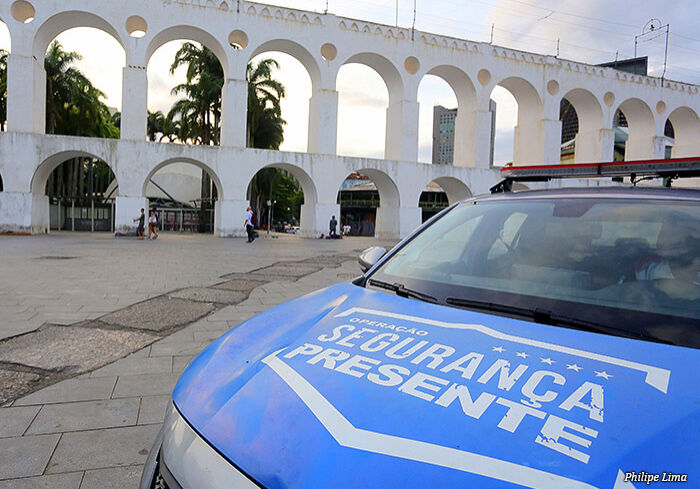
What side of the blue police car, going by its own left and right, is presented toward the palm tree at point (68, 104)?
right

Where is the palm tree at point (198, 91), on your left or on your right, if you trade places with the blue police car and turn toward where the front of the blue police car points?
on your right

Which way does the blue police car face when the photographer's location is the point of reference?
facing the viewer and to the left of the viewer

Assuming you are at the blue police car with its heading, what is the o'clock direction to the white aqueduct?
The white aqueduct is roughly at 4 o'clock from the blue police car.

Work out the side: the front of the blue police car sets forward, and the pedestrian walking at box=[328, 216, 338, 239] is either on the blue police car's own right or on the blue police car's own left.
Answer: on the blue police car's own right

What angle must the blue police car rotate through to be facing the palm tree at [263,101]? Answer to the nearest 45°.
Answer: approximately 135° to its right
